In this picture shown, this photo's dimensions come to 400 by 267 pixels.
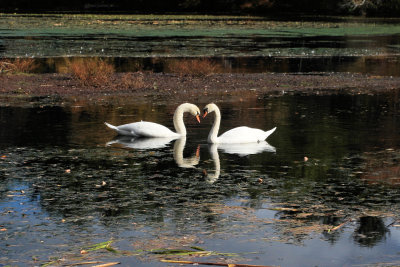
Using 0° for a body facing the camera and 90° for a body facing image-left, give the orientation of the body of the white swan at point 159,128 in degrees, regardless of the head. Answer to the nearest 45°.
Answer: approximately 270°

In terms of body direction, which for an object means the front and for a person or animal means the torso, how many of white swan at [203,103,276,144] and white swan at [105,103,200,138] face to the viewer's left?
1

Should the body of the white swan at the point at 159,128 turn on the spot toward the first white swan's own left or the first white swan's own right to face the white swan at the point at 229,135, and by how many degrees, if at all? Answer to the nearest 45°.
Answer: approximately 45° to the first white swan's own right

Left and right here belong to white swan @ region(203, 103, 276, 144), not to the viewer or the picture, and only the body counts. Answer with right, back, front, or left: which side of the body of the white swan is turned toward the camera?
left

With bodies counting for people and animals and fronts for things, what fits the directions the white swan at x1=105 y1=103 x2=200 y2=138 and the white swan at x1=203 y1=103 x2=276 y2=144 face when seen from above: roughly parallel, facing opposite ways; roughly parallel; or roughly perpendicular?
roughly parallel, facing opposite ways
